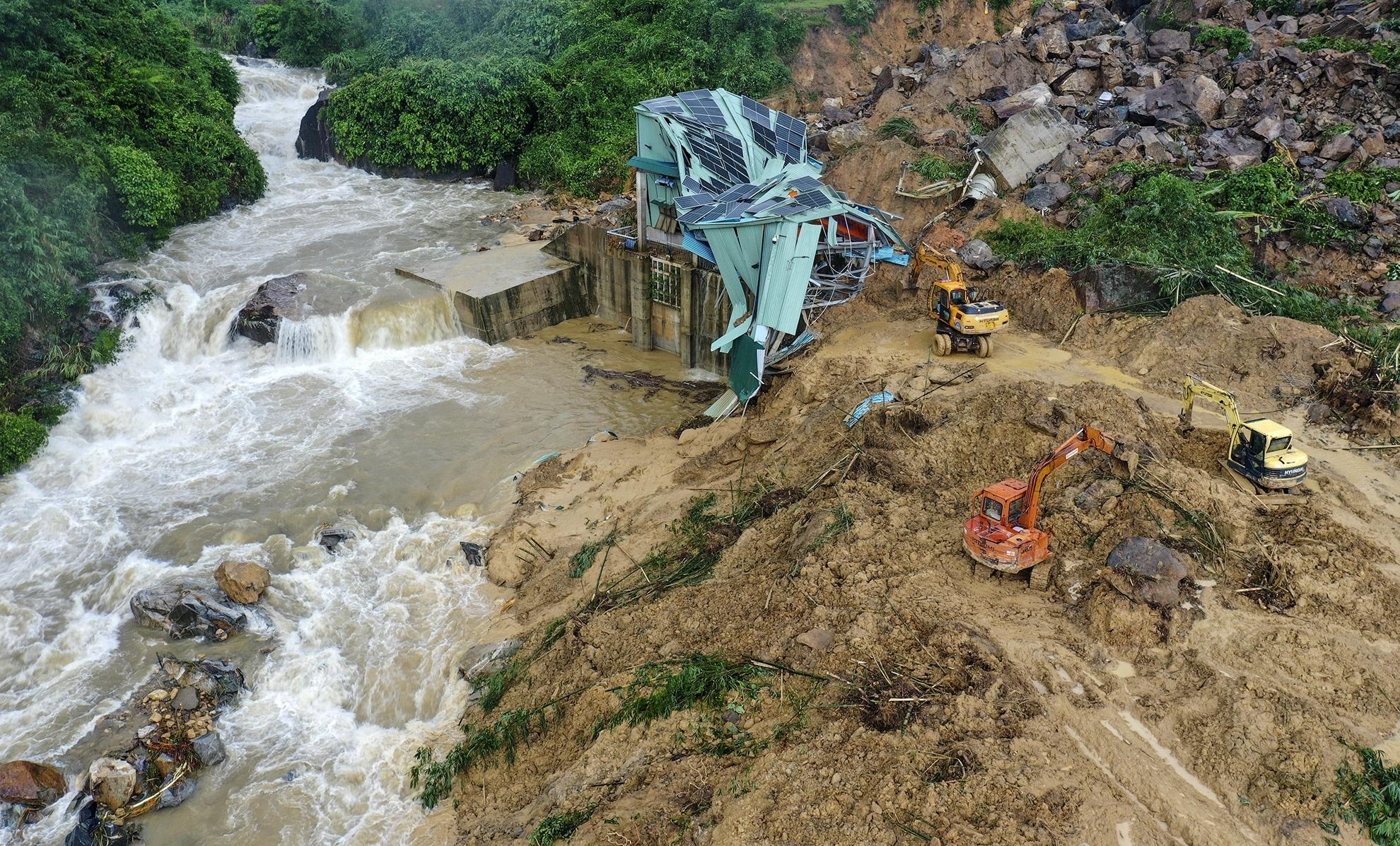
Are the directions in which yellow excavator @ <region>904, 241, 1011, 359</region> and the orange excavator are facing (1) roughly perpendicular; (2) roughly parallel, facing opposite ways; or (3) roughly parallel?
roughly perpendicular

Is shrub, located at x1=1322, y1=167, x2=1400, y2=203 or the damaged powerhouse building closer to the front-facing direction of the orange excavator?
the shrub

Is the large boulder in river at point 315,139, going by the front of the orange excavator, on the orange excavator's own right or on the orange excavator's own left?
on the orange excavator's own left

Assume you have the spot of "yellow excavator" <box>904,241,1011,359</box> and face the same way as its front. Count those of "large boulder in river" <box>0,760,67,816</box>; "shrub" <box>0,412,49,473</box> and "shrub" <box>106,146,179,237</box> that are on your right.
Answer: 0

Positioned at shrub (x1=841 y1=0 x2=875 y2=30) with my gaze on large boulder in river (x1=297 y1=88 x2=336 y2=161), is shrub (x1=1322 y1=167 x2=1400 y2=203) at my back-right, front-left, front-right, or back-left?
back-left

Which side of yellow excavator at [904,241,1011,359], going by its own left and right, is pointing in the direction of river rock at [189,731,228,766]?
left

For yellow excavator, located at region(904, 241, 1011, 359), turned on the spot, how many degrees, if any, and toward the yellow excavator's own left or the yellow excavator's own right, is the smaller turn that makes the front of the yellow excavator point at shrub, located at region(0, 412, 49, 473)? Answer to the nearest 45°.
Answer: approximately 45° to the yellow excavator's own left

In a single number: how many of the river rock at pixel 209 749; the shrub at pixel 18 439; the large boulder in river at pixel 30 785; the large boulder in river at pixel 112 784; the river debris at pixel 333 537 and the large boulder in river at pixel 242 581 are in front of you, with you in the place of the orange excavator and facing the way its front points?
0

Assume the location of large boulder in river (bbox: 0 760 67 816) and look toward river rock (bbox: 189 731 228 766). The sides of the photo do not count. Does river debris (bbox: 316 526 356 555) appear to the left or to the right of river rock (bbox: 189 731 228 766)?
left

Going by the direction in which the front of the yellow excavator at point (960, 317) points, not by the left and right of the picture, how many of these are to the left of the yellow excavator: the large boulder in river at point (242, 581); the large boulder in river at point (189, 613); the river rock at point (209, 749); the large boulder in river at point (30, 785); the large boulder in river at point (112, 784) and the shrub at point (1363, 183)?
5

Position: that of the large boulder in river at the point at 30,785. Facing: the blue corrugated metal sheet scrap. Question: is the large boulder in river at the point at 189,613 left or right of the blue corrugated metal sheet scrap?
left

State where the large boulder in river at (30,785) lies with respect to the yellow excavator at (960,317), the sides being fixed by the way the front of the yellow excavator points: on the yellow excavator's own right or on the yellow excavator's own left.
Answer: on the yellow excavator's own left

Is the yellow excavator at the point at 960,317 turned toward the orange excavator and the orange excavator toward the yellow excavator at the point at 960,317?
no

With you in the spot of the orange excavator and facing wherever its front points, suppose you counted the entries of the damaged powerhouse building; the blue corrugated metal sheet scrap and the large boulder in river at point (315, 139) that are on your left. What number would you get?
3

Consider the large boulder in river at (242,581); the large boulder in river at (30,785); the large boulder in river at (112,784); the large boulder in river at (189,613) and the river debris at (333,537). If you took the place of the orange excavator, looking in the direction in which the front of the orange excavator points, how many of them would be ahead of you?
0

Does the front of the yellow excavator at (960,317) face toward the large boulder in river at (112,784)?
no

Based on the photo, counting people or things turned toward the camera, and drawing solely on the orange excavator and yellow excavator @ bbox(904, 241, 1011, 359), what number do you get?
0

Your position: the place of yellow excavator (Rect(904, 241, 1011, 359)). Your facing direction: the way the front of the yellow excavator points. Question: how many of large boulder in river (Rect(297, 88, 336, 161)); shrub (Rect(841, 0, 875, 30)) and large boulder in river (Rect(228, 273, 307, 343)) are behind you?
0

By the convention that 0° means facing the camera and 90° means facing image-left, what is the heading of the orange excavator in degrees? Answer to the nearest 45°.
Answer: approximately 225°

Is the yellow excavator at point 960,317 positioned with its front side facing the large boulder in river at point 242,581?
no

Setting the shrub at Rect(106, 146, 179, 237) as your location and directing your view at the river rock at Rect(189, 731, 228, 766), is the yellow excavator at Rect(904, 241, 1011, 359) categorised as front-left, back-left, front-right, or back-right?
front-left

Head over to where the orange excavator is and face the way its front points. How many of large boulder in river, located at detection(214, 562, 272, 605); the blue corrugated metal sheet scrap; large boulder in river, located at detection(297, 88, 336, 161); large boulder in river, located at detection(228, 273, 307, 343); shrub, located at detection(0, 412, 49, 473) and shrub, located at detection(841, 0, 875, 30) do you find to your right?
0

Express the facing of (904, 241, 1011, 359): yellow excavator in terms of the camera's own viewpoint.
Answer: facing away from the viewer and to the left of the viewer
